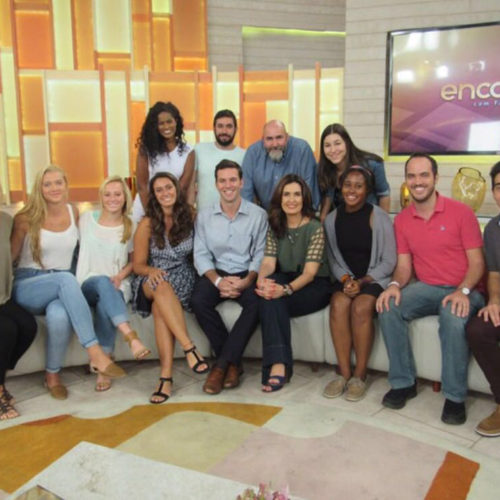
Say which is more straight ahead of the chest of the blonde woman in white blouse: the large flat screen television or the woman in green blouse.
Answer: the woman in green blouse

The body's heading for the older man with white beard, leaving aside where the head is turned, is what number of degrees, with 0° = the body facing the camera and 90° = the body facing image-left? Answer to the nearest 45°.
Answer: approximately 0°

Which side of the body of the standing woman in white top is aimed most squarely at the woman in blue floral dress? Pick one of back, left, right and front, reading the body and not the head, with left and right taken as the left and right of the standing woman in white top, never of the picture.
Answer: front

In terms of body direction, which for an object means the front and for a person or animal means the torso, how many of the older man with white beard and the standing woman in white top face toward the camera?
2

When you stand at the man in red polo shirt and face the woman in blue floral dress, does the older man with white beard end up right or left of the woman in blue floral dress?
right

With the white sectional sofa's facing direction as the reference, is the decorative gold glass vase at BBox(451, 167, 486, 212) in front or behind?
behind
